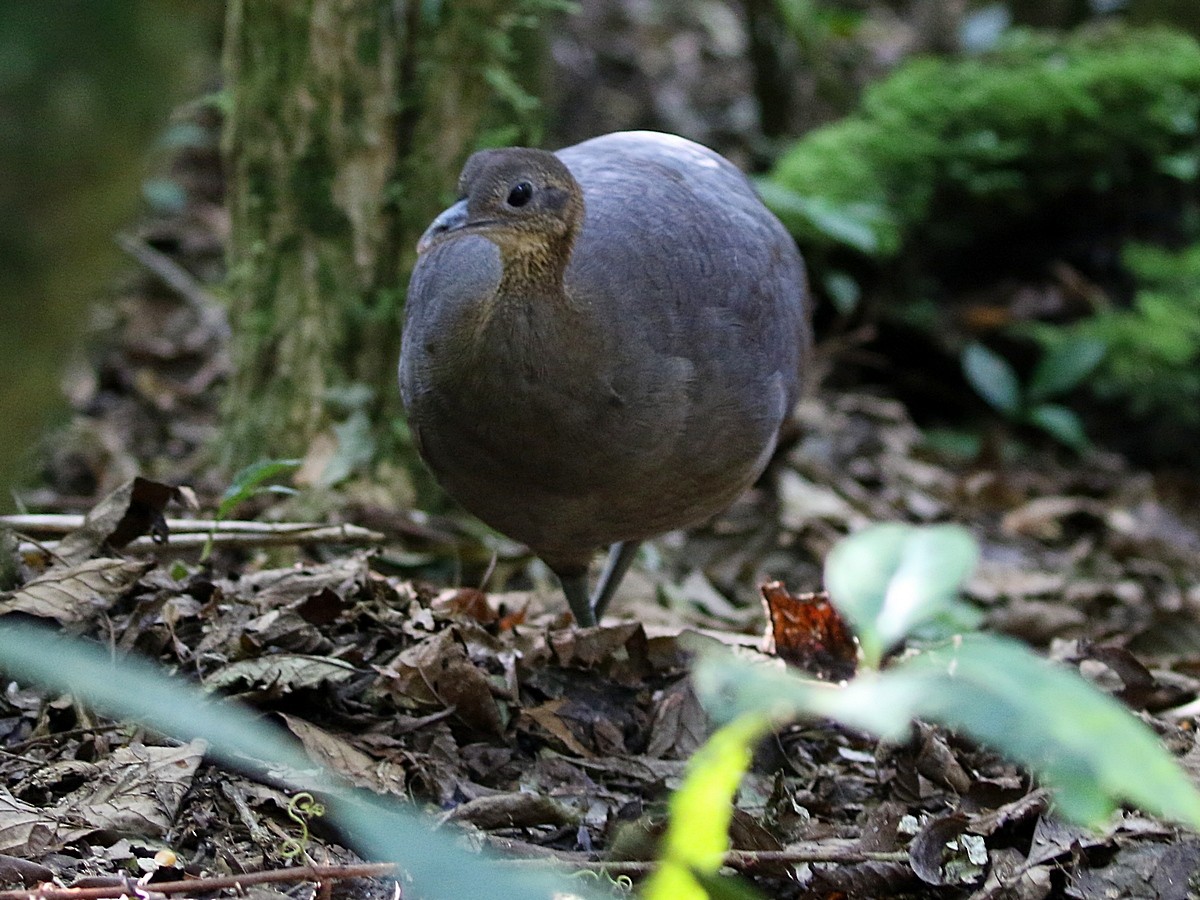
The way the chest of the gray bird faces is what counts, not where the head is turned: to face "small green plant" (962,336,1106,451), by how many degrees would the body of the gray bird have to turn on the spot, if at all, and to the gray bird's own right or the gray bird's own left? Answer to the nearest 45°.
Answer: approximately 180°

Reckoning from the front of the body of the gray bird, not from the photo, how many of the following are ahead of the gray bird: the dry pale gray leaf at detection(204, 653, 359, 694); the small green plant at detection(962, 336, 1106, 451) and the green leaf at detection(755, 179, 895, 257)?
1

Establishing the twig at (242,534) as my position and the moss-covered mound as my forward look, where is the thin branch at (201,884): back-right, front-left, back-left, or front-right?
back-right

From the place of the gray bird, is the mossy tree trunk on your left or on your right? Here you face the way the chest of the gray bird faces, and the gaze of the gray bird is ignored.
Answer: on your right

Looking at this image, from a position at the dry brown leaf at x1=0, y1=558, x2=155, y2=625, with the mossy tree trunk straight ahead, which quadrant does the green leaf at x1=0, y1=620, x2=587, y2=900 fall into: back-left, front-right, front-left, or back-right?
back-right

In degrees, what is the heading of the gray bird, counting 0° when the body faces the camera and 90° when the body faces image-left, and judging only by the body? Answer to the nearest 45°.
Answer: approximately 45°

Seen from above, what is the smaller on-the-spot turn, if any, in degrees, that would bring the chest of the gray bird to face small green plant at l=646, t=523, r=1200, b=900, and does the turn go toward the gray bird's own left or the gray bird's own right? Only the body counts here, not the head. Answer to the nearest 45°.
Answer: approximately 45° to the gray bird's own left

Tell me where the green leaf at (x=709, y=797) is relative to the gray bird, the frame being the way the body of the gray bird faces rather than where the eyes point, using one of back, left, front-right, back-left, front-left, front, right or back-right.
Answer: front-left

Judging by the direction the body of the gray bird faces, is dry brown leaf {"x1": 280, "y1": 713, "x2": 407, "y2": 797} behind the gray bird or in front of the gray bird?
in front

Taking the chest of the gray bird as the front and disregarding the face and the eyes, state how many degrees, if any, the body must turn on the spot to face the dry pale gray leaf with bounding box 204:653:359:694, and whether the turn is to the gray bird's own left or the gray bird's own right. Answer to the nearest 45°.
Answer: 0° — it already faces it

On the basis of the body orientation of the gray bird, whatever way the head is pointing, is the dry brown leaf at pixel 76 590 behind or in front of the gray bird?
in front
